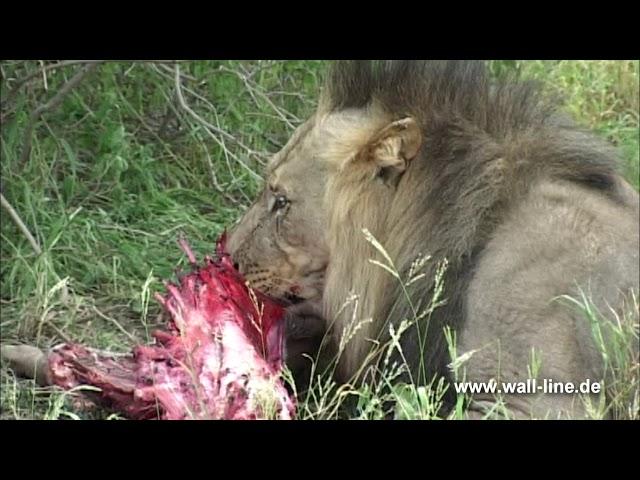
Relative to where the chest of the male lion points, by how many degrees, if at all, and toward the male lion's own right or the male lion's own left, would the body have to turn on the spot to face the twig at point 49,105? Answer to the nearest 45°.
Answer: approximately 45° to the male lion's own right

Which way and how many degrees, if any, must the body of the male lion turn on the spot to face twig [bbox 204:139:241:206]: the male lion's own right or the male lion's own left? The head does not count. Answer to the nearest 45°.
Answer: approximately 45° to the male lion's own right

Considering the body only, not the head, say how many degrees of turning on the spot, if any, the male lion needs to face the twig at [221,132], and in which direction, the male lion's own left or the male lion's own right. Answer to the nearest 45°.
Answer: approximately 45° to the male lion's own right

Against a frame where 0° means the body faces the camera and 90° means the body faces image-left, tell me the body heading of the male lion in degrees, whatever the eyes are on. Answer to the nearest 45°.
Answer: approximately 90°

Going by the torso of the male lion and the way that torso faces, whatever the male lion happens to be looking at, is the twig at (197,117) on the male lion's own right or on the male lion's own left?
on the male lion's own right

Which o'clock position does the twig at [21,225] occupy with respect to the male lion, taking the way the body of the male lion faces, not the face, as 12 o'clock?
The twig is roughly at 1 o'clock from the male lion.
